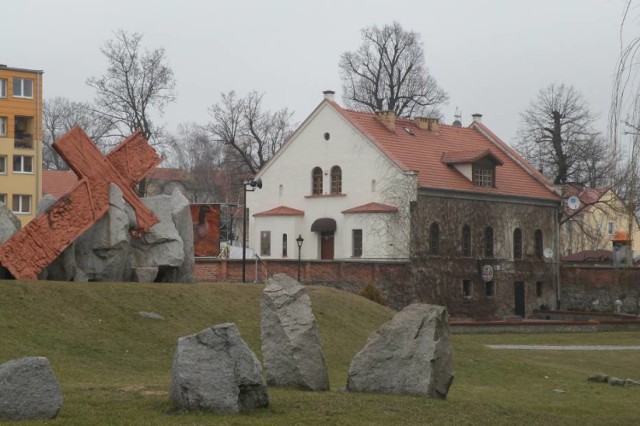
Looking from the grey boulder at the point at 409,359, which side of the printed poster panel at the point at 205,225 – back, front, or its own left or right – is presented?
front

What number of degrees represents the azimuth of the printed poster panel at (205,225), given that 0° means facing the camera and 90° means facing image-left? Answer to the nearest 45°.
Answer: approximately 0°

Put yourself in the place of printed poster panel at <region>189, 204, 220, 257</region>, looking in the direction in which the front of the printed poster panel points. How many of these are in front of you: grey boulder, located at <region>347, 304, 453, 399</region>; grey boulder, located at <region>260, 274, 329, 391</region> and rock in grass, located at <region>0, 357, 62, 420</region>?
3

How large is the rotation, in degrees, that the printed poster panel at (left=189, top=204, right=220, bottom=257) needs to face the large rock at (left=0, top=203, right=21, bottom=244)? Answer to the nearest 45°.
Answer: approximately 45° to its right

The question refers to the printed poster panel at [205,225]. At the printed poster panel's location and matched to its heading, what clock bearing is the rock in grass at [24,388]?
The rock in grass is roughly at 12 o'clock from the printed poster panel.

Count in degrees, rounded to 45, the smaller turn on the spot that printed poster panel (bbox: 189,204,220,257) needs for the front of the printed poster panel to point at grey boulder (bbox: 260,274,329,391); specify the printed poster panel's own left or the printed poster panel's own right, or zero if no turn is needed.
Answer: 0° — it already faces it
